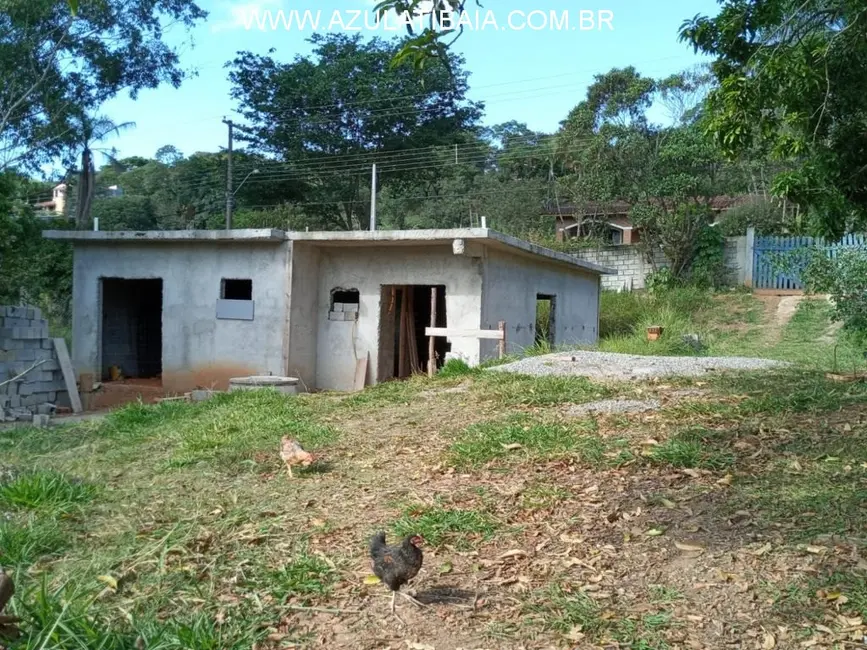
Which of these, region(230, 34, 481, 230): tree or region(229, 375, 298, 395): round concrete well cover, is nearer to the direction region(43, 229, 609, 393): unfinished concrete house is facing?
the round concrete well cover

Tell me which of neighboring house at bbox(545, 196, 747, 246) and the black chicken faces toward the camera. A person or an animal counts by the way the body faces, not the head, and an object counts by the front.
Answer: the neighboring house

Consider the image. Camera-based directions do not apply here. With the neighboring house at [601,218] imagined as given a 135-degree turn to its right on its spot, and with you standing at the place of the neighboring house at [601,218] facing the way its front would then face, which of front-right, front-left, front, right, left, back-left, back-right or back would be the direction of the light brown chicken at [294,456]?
back-left

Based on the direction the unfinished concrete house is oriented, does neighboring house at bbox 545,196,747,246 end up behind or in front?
behind

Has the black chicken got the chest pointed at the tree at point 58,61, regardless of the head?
no

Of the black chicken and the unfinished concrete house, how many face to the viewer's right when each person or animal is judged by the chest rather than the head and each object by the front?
1

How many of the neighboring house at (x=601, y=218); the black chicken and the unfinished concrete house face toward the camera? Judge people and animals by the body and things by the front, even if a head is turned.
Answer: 2

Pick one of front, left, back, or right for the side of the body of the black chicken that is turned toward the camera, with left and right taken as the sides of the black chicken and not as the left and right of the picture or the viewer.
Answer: right

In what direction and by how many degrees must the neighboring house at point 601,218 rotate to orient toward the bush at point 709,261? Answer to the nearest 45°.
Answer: approximately 45° to its left

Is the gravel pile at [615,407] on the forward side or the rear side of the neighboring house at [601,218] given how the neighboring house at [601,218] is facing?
on the forward side

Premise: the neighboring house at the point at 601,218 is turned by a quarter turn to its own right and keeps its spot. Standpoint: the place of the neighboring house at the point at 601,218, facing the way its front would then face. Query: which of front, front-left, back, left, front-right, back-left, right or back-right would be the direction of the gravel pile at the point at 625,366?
left

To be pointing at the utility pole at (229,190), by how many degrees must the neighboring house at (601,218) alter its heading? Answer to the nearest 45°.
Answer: approximately 90° to its right

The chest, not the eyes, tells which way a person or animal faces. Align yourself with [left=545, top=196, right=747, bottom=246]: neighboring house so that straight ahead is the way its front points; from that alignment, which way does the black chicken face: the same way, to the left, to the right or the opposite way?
to the left

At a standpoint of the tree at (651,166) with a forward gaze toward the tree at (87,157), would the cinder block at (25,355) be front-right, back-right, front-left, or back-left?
front-left

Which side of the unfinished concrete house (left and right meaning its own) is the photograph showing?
front

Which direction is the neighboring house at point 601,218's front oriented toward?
toward the camera

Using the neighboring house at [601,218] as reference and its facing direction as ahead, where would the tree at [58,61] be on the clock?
The tree is roughly at 2 o'clock from the neighboring house.
